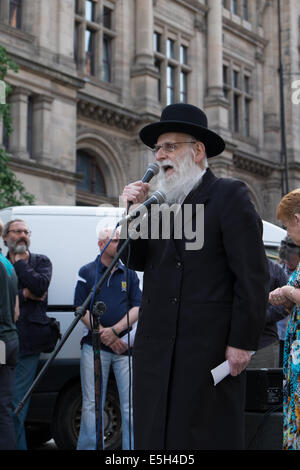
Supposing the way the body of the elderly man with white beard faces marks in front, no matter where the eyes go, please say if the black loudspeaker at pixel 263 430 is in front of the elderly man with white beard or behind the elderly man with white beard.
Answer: behind

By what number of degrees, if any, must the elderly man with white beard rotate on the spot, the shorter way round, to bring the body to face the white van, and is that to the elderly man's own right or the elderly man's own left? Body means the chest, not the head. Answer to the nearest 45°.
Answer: approximately 135° to the elderly man's own right

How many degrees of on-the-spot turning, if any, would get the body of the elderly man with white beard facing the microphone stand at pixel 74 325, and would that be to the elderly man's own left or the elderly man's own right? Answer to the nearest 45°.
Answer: approximately 90° to the elderly man's own right

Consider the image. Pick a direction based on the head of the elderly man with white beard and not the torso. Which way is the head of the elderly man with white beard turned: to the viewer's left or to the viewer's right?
to the viewer's left

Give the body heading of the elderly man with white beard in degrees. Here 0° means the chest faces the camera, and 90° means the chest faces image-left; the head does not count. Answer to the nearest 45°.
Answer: approximately 45°

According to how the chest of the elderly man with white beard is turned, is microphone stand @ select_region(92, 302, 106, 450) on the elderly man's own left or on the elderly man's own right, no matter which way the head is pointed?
on the elderly man's own right

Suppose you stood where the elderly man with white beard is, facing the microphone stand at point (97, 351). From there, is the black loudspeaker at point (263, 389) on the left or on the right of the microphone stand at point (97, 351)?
right

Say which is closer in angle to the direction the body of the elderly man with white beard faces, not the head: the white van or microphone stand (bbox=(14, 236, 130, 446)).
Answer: the microphone stand

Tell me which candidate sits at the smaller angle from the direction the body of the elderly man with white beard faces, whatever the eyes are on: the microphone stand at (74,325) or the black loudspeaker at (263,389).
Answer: the microphone stand
